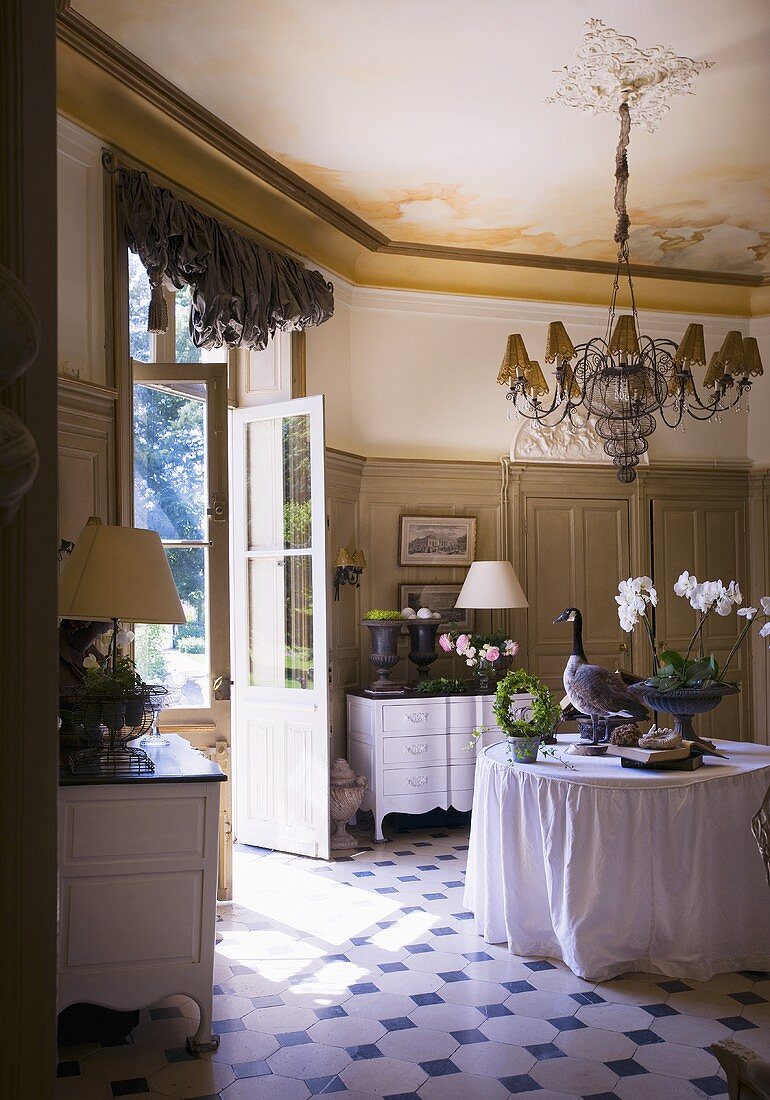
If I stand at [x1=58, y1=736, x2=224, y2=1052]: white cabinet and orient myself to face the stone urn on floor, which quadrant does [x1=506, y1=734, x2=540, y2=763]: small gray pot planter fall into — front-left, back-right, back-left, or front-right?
front-right

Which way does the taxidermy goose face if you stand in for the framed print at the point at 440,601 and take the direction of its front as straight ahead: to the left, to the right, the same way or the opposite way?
to the right

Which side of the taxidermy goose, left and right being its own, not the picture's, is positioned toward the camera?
left

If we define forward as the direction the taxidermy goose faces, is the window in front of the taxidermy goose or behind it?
in front

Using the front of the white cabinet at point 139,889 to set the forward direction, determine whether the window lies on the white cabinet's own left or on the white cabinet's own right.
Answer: on the white cabinet's own left

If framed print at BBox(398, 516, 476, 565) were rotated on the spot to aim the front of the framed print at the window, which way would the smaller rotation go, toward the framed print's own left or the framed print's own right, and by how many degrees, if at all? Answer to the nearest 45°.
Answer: approximately 45° to the framed print's own right

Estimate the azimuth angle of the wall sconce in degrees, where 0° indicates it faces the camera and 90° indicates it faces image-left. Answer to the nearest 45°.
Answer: approximately 315°

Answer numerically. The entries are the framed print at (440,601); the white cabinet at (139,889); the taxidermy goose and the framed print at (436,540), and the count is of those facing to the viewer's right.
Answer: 1

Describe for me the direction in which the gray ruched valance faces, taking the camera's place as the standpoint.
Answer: facing the viewer and to the right of the viewer

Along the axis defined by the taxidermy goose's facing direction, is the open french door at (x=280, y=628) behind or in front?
in front

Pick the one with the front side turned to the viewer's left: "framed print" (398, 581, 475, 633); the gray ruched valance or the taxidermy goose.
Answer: the taxidermy goose

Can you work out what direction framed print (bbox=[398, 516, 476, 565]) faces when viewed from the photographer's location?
facing the viewer

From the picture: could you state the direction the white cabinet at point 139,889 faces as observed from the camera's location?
facing to the right of the viewer
